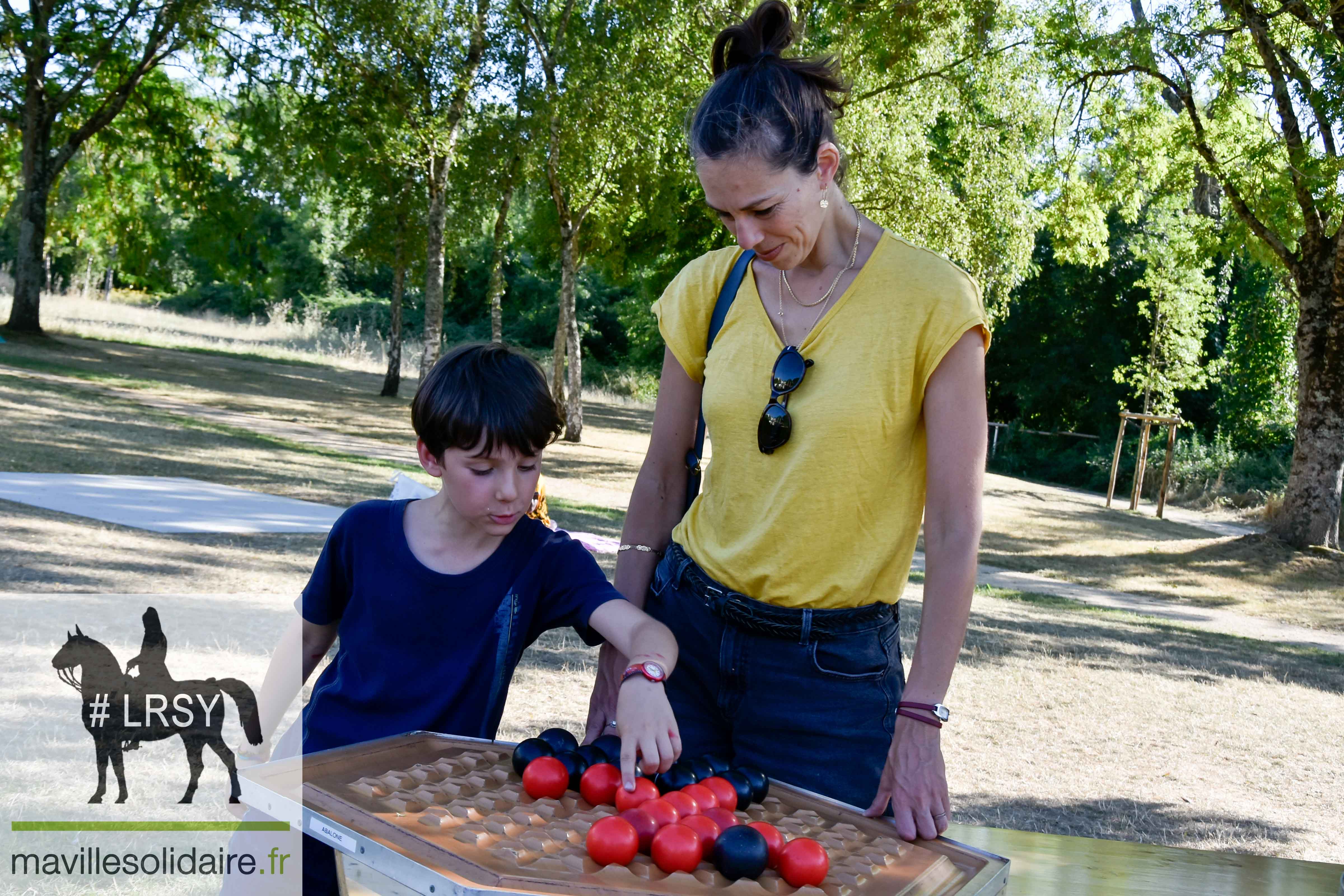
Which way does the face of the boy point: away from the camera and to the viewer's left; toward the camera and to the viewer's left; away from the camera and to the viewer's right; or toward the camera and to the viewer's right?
toward the camera and to the viewer's right

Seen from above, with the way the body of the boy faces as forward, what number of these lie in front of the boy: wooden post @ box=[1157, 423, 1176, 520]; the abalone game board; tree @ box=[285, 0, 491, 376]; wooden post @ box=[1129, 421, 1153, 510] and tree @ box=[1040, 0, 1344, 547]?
1

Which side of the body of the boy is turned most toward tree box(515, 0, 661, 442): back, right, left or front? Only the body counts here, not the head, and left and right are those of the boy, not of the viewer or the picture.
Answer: back

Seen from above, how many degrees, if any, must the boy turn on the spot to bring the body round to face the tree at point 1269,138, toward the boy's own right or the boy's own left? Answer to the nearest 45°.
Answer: approximately 135° to the boy's own left

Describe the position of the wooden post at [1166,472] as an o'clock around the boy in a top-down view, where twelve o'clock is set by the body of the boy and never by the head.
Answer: The wooden post is roughly at 7 o'clock from the boy.

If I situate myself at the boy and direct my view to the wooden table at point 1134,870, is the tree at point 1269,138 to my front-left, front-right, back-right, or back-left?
front-left

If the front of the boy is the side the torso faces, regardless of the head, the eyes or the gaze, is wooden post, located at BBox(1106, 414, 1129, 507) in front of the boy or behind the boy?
behind

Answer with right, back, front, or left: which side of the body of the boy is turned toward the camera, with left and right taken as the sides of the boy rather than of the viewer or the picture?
front

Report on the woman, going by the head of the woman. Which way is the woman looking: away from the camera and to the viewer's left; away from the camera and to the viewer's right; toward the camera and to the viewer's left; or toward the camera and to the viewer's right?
toward the camera and to the viewer's left

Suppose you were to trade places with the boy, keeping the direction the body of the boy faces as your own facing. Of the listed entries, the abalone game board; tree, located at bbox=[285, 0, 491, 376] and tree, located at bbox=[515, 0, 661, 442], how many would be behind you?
2

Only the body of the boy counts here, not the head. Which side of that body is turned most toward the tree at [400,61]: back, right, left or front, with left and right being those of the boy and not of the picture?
back

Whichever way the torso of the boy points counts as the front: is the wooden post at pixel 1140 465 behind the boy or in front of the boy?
behind

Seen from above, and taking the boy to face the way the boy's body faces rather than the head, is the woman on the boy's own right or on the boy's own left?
on the boy's own left

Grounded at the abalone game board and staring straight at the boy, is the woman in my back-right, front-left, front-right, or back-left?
front-right

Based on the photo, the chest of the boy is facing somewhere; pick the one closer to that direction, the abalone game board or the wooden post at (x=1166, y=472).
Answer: the abalone game board
